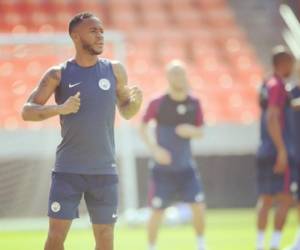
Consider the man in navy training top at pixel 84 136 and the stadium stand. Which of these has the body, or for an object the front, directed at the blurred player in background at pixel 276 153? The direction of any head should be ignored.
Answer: the stadium stand

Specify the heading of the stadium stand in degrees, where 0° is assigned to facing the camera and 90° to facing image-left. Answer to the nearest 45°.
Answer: approximately 0°

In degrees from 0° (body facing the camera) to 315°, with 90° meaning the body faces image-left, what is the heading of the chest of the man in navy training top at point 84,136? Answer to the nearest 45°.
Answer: approximately 0°

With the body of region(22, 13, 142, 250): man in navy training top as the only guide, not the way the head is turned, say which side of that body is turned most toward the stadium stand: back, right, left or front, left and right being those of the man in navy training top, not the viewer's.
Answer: back

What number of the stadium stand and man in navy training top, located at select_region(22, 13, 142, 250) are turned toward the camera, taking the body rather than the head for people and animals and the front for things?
2

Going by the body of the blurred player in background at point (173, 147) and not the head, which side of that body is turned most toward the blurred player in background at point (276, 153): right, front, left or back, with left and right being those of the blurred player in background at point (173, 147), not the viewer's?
left

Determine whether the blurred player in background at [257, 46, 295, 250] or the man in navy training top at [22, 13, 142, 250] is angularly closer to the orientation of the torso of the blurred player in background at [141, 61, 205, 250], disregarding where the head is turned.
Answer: the man in navy training top

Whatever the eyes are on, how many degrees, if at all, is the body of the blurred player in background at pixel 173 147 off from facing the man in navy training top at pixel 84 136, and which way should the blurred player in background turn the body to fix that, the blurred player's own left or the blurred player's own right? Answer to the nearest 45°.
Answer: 0° — they already face them

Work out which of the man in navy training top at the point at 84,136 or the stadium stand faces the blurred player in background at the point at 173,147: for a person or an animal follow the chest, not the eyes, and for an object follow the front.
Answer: the stadium stand

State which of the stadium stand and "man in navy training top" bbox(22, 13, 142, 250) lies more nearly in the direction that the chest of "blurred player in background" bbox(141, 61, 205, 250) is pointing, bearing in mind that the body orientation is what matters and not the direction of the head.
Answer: the man in navy training top

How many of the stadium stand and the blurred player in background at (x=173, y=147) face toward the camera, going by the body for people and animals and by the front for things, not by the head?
2

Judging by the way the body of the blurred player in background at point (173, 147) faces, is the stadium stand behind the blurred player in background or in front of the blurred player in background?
behind

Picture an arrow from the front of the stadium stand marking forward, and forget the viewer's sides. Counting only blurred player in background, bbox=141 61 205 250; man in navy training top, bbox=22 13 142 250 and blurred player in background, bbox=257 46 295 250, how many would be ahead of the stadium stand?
3

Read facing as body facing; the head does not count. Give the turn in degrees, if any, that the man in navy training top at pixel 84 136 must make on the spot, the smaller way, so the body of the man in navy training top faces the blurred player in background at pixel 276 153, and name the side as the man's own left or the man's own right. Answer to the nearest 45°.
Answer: approximately 135° to the man's own left
